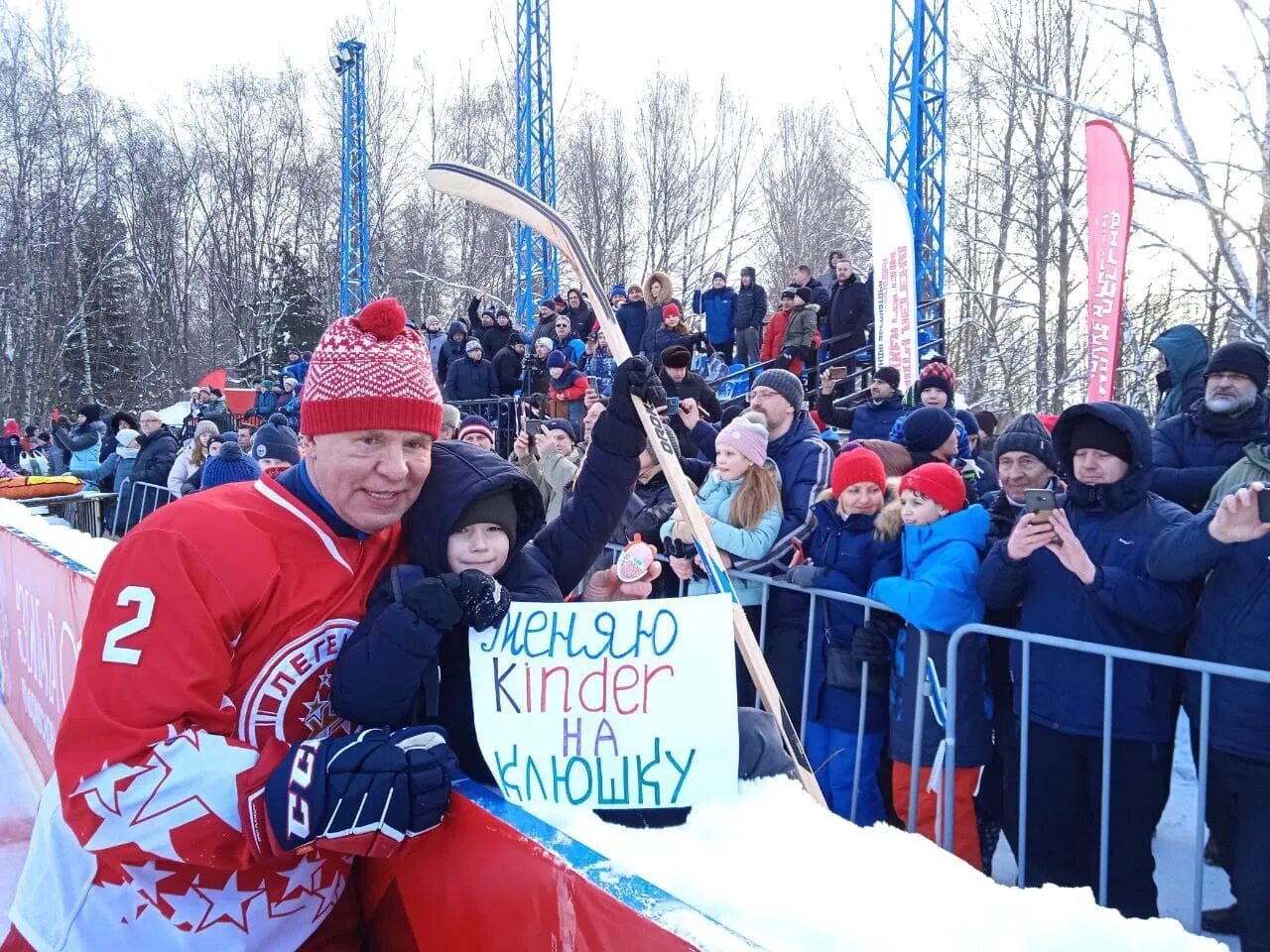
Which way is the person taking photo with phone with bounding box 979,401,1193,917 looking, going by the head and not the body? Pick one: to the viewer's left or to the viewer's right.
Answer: to the viewer's left

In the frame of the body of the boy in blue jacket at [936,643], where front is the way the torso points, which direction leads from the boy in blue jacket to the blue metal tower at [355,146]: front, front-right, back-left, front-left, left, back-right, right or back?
front-right

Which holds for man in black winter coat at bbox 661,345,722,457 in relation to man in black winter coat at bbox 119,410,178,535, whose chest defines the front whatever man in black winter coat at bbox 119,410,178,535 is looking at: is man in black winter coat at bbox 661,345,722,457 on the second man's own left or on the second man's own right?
on the second man's own left

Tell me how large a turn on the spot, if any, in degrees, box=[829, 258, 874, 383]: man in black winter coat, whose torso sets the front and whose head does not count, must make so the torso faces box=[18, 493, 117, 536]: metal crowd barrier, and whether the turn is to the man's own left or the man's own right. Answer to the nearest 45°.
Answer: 0° — they already face it

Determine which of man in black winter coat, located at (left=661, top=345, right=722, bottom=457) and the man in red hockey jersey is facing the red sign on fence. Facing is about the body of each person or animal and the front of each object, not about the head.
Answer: the man in black winter coat

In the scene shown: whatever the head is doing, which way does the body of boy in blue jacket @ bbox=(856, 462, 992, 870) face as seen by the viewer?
to the viewer's left

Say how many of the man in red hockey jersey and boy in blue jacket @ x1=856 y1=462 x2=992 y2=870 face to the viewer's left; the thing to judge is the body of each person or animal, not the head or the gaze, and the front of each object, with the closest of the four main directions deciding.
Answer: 1
